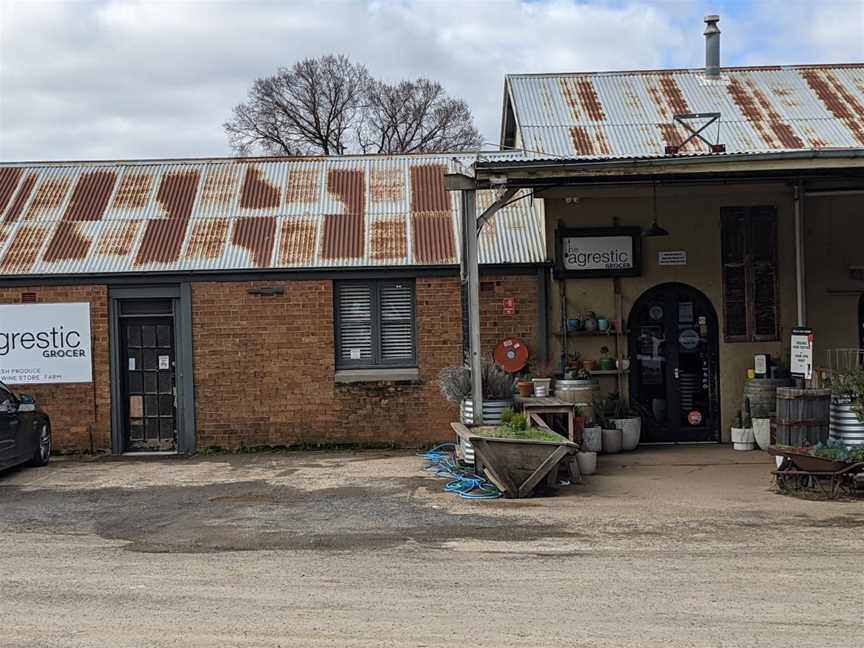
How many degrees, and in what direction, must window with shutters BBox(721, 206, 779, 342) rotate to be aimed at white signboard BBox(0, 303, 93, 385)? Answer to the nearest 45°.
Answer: approximately 90° to its right

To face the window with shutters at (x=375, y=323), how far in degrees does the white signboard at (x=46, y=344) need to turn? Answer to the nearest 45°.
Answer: approximately 90° to its left

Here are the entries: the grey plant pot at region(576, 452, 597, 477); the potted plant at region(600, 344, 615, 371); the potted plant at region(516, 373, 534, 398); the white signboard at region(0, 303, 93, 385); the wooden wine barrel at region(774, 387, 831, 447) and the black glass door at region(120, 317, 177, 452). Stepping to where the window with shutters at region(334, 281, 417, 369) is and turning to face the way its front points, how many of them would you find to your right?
2

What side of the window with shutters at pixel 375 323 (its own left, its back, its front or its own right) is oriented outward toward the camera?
front

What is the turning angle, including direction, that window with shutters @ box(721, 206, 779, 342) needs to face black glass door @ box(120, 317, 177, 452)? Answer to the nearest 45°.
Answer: approximately 90° to its right

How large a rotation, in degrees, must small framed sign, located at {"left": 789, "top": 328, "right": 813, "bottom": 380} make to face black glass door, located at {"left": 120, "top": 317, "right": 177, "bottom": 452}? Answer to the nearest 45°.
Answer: approximately 90° to its right

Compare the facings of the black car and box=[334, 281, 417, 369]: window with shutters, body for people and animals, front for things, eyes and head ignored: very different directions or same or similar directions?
very different directions

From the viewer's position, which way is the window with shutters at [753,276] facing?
facing the viewer

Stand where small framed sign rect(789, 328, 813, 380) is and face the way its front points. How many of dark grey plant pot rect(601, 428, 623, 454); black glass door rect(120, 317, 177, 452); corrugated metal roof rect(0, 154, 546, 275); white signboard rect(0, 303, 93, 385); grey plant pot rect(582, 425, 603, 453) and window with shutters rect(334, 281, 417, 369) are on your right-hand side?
6

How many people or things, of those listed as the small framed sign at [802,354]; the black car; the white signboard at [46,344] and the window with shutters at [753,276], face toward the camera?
3

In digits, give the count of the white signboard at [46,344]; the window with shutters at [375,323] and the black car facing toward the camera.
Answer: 2
